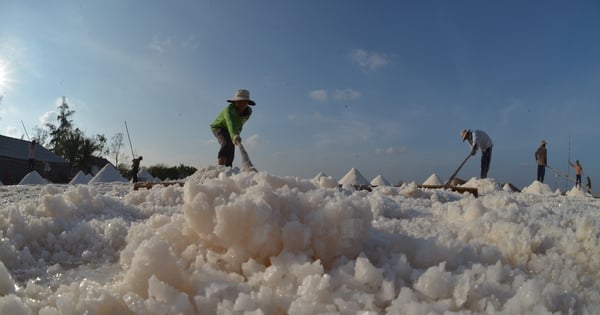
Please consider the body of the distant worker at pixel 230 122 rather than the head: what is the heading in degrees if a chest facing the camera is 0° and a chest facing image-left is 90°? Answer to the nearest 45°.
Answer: approximately 315°

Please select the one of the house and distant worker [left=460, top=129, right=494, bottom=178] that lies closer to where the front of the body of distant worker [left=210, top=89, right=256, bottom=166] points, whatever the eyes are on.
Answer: the distant worker

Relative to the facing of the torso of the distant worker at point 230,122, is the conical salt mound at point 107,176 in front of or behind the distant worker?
behind

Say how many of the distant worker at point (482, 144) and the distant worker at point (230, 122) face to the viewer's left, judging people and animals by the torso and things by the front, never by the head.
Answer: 1

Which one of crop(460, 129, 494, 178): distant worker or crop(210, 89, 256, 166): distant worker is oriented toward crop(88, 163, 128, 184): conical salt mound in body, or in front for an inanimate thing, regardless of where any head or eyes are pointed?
crop(460, 129, 494, 178): distant worker

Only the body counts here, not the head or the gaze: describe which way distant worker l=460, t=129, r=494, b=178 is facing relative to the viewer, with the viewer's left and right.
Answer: facing to the left of the viewer
